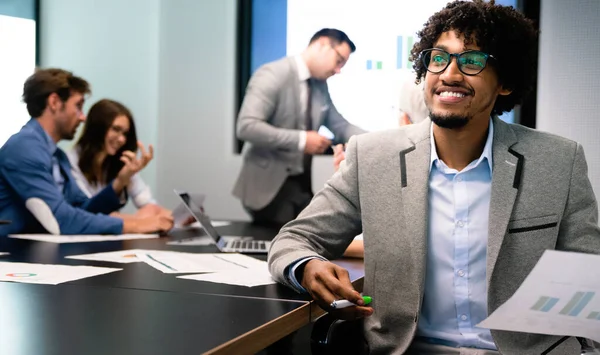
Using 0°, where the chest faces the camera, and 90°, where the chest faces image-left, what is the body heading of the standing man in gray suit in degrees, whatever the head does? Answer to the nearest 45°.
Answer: approximately 315°

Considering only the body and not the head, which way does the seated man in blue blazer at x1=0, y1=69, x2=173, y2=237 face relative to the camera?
to the viewer's right

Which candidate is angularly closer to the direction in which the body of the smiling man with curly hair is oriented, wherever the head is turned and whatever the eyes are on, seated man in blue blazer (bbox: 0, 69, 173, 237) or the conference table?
the conference table

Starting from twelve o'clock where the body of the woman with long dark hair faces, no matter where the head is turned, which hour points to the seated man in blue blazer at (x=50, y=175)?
The seated man in blue blazer is roughly at 2 o'clock from the woman with long dark hair.

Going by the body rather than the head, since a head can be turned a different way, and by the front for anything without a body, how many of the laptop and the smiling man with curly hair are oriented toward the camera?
1

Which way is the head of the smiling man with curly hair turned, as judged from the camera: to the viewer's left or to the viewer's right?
to the viewer's left

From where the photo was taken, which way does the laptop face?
to the viewer's right

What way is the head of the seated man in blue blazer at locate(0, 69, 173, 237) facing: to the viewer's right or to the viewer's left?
to the viewer's right

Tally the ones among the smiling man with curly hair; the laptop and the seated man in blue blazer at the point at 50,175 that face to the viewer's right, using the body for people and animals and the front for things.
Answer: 2

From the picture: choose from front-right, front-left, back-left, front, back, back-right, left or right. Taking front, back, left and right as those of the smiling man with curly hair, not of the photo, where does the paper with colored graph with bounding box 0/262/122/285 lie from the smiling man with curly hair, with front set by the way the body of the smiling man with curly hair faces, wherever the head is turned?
right

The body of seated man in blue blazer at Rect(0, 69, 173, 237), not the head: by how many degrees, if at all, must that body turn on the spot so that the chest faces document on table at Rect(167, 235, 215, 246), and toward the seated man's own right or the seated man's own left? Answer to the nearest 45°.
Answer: approximately 45° to the seated man's own right

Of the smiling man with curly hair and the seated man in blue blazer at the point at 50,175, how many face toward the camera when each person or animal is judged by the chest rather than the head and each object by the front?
1
